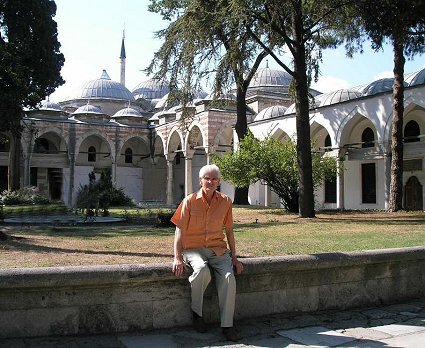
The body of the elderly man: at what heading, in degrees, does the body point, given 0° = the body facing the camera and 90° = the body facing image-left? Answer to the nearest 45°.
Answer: approximately 0°

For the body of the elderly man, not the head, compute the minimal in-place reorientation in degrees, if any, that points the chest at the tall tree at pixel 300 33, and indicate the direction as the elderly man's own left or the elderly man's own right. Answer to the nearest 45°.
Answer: approximately 180°

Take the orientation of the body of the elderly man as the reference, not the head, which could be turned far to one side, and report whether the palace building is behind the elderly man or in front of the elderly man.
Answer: behind

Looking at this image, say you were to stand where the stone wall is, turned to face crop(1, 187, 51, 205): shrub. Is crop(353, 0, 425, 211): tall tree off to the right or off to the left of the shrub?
right

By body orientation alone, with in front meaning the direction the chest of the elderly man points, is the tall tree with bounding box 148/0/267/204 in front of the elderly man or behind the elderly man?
behind

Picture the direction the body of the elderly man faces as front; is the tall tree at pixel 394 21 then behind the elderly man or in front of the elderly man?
behind
